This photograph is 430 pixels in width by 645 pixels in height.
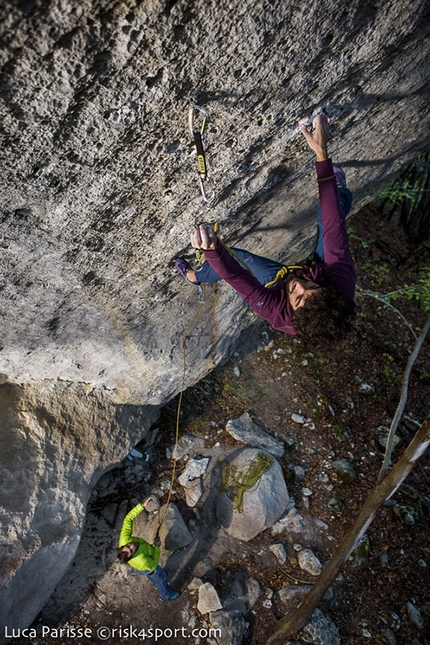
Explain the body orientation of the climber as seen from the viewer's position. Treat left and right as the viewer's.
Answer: facing away from the viewer and to the left of the viewer

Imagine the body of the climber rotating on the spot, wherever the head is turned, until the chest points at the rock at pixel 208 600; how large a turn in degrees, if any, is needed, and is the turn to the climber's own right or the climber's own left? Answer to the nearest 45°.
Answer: approximately 45° to the climber's own left

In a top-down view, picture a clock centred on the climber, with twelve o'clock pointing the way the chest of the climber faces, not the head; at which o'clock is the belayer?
The belayer is roughly at 11 o'clock from the climber.
